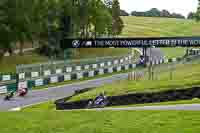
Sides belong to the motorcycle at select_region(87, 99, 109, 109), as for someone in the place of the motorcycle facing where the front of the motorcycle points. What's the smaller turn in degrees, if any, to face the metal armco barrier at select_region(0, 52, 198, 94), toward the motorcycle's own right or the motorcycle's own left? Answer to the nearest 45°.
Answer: approximately 90° to the motorcycle's own left

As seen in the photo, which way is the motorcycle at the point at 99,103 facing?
to the viewer's right
